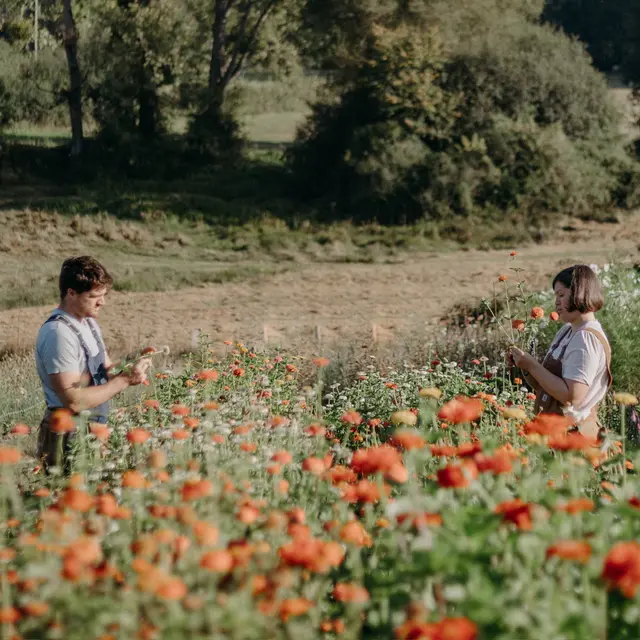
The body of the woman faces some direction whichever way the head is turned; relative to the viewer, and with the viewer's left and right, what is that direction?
facing to the left of the viewer

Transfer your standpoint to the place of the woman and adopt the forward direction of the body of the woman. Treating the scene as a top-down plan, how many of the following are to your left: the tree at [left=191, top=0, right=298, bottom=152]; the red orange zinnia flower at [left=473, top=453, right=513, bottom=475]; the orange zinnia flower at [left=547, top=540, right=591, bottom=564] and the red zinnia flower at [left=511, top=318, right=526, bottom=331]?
2

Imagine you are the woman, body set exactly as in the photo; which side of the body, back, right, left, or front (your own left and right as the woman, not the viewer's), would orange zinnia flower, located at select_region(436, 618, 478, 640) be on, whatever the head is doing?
left

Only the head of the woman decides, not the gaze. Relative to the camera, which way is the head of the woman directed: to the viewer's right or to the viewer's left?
to the viewer's left

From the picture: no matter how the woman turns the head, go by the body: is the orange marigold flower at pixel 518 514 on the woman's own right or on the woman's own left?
on the woman's own left

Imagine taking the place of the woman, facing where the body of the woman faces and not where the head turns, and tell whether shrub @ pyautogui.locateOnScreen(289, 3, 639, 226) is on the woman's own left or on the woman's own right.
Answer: on the woman's own right

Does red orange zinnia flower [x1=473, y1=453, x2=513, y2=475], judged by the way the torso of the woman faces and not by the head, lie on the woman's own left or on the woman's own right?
on the woman's own left
